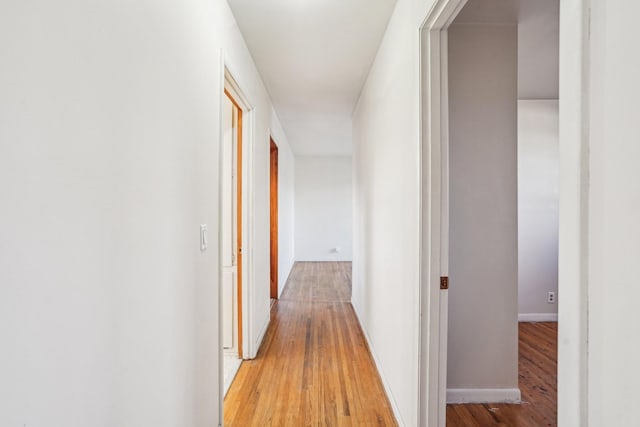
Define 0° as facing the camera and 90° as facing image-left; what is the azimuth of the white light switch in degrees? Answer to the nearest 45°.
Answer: approximately 315°
